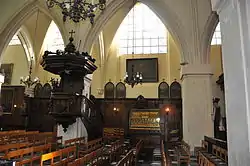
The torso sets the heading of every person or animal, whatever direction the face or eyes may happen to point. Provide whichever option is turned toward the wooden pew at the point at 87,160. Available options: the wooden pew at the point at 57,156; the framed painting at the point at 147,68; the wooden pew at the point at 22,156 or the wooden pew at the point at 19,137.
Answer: the framed painting

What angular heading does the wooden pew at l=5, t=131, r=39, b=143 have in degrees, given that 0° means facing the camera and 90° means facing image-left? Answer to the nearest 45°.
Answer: approximately 135°

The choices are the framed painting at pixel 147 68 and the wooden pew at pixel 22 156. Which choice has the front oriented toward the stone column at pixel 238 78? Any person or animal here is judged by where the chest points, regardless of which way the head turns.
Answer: the framed painting

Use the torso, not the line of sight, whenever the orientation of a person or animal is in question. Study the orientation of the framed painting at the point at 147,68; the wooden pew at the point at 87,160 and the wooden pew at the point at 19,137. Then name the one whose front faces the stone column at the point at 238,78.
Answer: the framed painting

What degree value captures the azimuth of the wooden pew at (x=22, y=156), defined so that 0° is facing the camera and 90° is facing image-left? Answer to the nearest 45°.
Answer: approximately 135°
